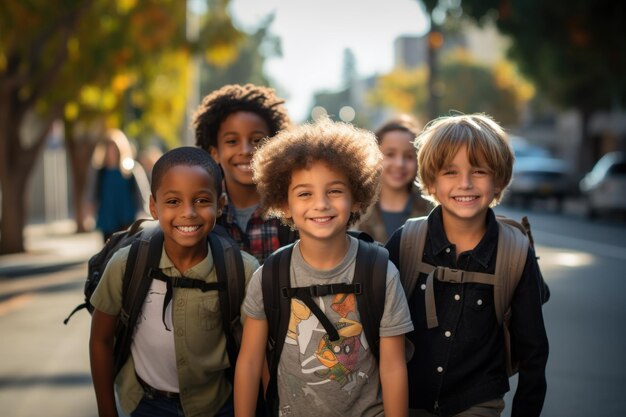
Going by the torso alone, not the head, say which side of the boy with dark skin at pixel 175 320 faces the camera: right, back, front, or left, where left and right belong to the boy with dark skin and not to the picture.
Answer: front

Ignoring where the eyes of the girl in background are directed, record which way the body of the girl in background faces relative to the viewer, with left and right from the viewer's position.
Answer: facing the viewer

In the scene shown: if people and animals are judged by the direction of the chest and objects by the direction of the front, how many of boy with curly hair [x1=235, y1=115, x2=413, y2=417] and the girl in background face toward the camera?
2

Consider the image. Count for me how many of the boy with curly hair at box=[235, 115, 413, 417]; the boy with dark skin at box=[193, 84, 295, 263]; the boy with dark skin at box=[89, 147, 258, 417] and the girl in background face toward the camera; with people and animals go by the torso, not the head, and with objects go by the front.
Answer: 4

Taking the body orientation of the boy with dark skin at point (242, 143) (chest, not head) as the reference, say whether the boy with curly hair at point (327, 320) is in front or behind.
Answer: in front

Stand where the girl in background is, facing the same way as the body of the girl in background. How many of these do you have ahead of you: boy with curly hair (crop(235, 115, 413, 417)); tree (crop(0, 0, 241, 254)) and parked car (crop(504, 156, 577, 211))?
1

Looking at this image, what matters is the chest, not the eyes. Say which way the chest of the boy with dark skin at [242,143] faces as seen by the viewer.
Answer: toward the camera

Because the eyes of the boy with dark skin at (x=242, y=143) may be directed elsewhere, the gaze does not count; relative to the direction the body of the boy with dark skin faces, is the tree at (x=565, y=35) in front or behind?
behind

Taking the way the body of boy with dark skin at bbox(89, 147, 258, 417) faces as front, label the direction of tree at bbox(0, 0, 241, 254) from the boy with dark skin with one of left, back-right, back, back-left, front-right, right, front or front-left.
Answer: back
